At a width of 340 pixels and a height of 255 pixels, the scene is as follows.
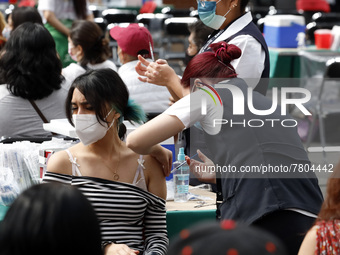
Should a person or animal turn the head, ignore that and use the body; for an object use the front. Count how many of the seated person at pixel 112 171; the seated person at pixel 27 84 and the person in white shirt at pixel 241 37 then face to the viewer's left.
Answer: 1

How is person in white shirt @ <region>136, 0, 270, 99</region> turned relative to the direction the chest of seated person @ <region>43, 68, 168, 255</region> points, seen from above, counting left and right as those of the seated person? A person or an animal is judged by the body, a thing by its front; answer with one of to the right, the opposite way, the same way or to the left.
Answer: to the right

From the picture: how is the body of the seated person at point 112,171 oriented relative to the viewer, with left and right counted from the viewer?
facing the viewer

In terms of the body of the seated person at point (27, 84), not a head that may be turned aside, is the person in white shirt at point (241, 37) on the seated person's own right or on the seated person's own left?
on the seated person's own right

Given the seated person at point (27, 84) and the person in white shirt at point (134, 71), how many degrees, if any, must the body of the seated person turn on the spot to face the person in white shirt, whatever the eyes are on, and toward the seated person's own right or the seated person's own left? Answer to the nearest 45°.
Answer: approximately 45° to the seated person's own right

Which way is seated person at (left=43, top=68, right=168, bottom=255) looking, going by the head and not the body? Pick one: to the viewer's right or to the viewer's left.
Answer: to the viewer's left

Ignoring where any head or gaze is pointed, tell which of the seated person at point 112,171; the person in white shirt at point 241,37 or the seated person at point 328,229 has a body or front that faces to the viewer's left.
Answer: the person in white shirt

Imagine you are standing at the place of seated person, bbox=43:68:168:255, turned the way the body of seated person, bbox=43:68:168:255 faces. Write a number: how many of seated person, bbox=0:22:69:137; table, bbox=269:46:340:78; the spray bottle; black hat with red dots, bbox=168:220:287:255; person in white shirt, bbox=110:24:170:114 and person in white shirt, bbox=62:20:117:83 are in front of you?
1

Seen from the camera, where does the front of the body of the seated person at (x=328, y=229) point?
away from the camera

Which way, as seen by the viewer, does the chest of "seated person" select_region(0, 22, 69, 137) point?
away from the camera

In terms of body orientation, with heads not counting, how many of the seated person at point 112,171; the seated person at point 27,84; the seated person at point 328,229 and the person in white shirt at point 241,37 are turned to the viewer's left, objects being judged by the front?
1

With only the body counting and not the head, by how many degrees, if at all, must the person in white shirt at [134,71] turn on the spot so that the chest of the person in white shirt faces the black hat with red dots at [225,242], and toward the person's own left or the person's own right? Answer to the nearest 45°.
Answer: approximately 135° to the person's own left
